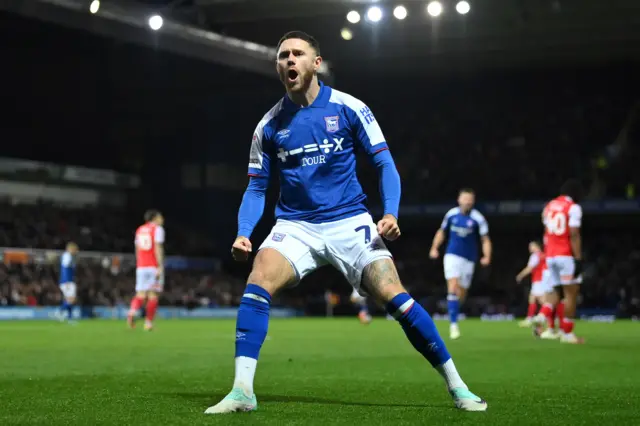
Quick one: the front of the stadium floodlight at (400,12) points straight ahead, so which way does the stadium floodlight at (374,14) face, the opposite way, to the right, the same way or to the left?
the same way

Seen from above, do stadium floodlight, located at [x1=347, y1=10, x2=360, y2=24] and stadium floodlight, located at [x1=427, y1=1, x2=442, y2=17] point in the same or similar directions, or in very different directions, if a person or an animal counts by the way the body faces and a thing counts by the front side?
same or similar directions

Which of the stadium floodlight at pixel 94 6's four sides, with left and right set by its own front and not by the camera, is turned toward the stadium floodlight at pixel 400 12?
left

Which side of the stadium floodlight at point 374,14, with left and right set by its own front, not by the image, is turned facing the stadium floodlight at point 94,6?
right

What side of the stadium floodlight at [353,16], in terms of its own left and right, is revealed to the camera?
front

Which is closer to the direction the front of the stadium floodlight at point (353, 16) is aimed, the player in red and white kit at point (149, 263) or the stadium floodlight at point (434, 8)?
the player in red and white kit

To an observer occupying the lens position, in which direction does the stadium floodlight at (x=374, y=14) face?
facing the viewer

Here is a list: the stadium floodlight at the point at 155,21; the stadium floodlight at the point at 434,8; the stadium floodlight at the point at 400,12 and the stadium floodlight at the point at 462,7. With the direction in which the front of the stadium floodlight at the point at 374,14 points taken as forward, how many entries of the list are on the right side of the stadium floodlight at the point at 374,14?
1

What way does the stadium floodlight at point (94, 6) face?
toward the camera

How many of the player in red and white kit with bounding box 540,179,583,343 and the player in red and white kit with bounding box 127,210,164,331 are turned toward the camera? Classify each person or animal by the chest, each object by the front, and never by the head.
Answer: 0

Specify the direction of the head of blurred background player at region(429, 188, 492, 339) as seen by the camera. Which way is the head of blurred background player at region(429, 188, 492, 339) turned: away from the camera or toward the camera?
toward the camera

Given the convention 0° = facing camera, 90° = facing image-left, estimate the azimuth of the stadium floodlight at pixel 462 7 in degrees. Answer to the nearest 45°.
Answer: approximately 0°

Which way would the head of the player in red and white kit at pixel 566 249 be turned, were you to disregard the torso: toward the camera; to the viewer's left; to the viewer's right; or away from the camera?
away from the camera

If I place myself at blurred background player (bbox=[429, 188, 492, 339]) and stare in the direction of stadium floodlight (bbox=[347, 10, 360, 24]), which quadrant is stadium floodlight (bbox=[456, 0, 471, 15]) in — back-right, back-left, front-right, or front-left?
front-right

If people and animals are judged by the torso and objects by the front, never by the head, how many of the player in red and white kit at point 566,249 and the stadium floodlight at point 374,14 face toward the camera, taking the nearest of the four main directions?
1

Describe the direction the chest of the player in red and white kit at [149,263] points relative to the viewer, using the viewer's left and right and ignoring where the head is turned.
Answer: facing away from the viewer and to the right of the viewer
